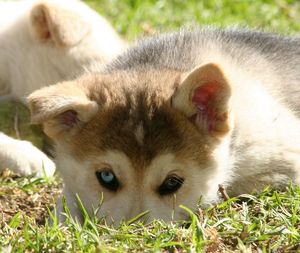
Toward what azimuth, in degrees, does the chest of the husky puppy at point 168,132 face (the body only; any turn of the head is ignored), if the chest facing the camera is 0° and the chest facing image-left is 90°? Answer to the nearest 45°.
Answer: approximately 45°

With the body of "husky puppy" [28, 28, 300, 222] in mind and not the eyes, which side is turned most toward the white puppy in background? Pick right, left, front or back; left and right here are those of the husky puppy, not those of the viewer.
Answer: right
